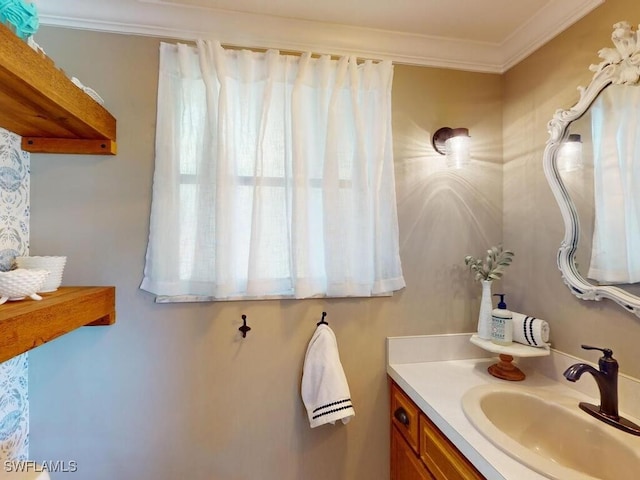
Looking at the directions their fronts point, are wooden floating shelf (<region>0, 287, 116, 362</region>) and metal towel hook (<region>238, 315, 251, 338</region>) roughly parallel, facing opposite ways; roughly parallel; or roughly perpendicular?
roughly perpendicular

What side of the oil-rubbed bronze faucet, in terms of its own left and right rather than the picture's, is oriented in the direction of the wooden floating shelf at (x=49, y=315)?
front

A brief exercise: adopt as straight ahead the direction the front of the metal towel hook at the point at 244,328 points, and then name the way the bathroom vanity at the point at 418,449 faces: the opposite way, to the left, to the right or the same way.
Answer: to the right

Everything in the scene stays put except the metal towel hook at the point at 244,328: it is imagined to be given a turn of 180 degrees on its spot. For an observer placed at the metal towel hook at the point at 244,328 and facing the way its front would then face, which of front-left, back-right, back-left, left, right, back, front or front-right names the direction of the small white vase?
right

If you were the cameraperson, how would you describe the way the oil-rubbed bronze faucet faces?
facing the viewer and to the left of the viewer

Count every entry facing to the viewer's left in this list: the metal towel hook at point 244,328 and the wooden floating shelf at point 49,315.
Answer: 0

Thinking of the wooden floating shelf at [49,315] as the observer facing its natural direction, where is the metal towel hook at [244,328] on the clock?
The metal towel hook is roughly at 10 o'clock from the wooden floating shelf.

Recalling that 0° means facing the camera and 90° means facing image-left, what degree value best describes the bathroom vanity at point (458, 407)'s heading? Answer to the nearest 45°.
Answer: approximately 45°

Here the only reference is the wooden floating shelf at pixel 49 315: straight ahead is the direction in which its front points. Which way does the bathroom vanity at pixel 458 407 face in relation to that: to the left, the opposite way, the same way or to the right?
the opposite way

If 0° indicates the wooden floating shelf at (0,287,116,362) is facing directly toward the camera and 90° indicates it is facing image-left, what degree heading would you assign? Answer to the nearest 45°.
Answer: approximately 315°

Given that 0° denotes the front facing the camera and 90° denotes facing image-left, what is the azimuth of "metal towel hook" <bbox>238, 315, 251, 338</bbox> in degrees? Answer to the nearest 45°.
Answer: approximately 0°
